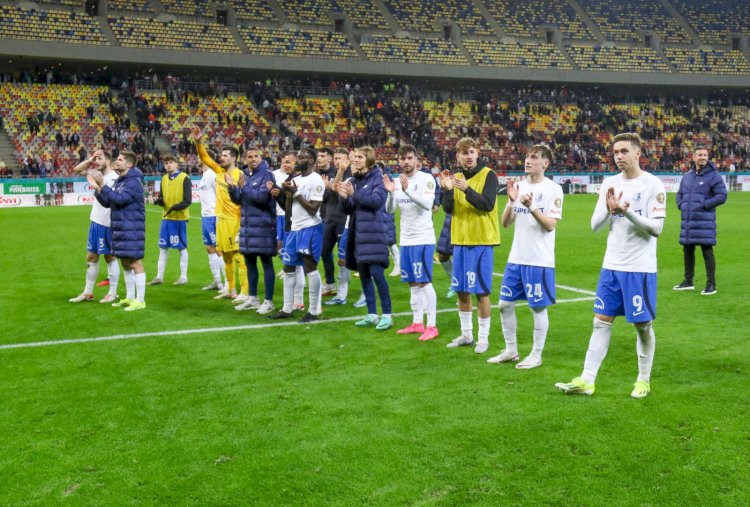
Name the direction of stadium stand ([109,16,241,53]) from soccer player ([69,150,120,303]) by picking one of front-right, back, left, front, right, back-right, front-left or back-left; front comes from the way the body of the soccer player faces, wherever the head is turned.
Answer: back-right

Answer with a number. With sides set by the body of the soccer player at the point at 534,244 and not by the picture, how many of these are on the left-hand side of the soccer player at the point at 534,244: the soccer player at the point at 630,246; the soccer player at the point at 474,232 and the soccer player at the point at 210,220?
1

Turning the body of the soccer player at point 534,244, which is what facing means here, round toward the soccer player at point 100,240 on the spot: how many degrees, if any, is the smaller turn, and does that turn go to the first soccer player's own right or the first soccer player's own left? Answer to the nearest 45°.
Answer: approximately 90° to the first soccer player's own right

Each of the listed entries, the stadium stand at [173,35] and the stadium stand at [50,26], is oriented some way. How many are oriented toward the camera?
2

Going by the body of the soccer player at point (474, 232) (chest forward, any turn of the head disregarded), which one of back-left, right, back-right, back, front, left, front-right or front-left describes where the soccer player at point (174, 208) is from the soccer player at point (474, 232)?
right

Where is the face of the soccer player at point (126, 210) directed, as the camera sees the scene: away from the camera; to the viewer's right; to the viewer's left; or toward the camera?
to the viewer's left

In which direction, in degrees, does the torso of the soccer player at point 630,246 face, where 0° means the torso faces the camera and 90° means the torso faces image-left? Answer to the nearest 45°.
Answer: approximately 45°

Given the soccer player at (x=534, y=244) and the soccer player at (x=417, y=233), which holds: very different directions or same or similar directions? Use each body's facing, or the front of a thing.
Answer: same or similar directions

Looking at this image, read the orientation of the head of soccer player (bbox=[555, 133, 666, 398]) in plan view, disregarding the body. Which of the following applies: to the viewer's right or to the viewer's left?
to the viewer's left

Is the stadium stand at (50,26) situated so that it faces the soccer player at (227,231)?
yes

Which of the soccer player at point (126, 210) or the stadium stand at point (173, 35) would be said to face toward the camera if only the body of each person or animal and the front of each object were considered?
the stadium stand

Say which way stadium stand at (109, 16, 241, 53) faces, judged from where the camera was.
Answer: facing the viewer

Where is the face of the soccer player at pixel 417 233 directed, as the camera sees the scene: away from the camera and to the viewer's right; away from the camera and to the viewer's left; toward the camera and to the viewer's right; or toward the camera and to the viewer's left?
toward the camera and to the viewer's left

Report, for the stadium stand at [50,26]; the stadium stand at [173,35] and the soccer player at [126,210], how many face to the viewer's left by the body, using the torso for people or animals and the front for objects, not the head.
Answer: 1

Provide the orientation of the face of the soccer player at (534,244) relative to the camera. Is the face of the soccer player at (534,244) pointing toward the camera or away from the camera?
toward the camera

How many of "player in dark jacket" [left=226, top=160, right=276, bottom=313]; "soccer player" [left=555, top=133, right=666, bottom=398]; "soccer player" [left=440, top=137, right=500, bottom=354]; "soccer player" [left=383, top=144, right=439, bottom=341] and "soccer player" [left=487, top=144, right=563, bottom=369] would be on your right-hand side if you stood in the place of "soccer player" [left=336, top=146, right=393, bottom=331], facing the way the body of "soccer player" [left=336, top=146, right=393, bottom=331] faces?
1

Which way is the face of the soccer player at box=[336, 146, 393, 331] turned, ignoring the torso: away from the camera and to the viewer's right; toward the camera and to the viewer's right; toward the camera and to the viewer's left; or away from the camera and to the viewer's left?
toward the camera and to the viewer's left

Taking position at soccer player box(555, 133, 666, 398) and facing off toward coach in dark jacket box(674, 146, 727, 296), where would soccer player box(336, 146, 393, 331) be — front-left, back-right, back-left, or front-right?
front-left
